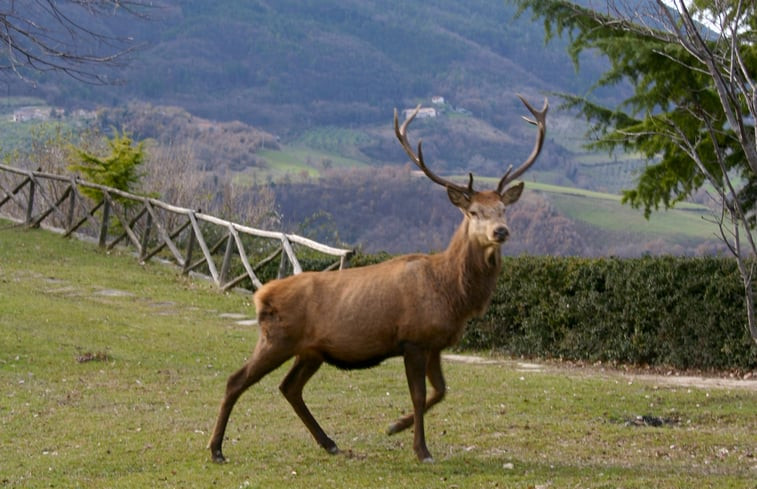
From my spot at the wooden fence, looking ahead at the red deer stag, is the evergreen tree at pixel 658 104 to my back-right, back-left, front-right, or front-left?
front-left

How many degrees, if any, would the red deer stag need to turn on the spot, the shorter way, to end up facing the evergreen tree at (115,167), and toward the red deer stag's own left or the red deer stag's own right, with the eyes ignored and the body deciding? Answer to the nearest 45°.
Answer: approximately 90° to the red deer stag's own left

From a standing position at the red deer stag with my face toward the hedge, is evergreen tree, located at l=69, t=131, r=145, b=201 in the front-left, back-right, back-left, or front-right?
front-left

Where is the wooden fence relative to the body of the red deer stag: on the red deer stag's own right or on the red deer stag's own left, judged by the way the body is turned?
on the red deer stag's own left

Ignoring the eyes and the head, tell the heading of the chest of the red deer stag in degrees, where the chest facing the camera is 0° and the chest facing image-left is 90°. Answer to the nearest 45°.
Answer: approximately 270°

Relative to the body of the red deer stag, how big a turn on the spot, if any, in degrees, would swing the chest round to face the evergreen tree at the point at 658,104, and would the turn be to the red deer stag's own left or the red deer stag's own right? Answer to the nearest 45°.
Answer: approximately 45° to the red deer stag's own left

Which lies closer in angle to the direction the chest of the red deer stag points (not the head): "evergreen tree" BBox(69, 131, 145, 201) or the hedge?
the hedge

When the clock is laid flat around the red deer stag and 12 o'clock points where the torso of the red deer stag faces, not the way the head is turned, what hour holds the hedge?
The hedge is roughly at 10 o'clock from the red deer stag.
